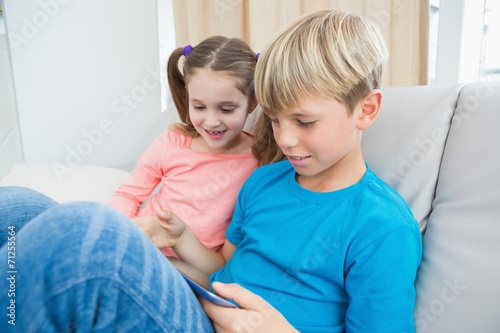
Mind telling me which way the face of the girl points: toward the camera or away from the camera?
toward the camera

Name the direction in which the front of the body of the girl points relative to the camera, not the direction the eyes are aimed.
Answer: toward the camera
